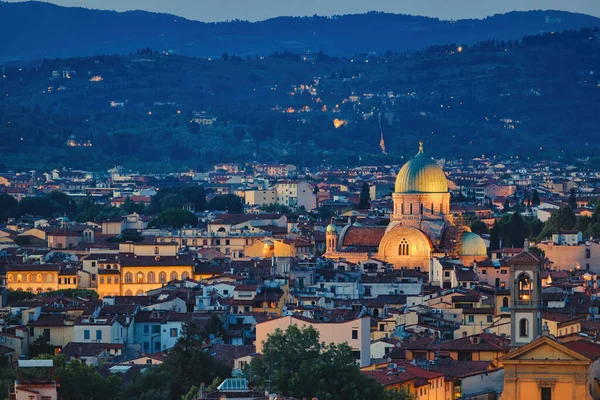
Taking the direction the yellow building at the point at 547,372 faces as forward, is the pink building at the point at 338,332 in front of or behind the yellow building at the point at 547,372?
behind

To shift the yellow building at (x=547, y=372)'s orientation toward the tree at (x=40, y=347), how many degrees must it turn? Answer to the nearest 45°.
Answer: approximately 135° to its right

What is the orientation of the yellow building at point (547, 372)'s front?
toward the camera

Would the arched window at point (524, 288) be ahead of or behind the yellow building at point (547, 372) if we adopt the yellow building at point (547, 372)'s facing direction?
behind
